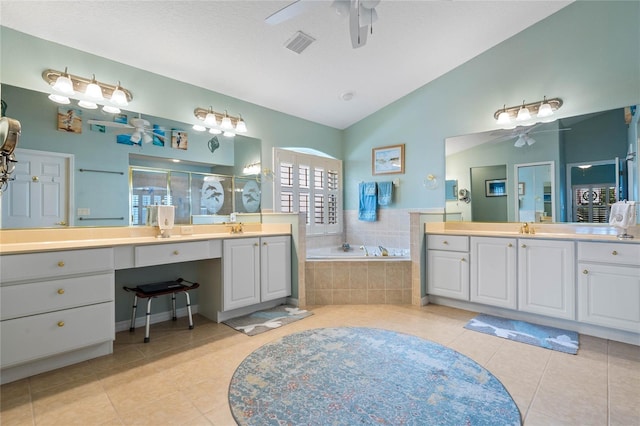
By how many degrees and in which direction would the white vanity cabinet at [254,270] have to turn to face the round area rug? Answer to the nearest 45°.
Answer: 0° — it already faces it

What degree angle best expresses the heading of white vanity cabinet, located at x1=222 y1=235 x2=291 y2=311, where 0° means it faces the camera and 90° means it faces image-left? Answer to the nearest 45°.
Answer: approximately 315°

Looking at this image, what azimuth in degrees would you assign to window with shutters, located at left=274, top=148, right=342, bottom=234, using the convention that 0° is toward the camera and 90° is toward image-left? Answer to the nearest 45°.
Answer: approximately 315°

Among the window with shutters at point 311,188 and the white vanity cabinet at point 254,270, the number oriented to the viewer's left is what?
0
